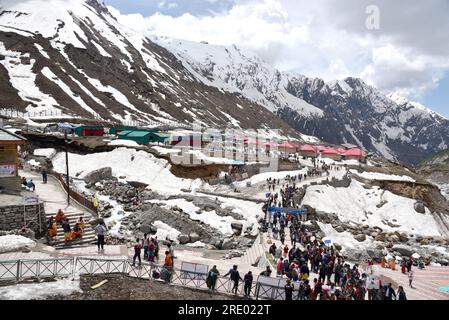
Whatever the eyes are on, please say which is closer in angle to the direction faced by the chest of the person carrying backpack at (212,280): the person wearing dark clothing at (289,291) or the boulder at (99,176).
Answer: the boulder

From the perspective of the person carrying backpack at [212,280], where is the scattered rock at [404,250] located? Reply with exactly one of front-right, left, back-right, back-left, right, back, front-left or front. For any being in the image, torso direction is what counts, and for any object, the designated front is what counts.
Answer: front-right

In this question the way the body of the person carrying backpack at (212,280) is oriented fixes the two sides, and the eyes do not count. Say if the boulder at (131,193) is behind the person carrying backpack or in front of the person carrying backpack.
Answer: in front

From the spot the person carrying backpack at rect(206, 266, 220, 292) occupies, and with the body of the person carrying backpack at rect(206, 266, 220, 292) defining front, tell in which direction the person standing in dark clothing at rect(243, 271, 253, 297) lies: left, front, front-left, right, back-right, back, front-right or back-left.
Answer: right

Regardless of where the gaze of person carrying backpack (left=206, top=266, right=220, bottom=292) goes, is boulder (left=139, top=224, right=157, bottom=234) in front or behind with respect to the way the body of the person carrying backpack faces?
in front

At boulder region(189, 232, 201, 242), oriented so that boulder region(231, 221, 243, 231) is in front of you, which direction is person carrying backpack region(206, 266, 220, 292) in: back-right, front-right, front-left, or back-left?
back-right

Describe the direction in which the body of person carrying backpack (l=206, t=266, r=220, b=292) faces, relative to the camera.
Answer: away from the camera

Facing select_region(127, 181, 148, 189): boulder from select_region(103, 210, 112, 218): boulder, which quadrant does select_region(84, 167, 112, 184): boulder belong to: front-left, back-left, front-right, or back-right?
front-left

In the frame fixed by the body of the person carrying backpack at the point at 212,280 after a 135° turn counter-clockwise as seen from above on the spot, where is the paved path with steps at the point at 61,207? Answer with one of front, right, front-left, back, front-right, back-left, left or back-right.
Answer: right

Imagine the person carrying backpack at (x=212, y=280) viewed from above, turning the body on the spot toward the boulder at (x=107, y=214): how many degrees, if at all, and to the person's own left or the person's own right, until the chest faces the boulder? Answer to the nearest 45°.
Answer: approximately 45° to the person's own left

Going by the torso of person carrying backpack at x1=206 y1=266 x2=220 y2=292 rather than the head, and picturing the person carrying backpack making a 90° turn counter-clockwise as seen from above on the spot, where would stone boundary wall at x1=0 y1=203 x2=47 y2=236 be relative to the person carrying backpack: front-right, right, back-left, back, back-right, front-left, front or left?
front-right

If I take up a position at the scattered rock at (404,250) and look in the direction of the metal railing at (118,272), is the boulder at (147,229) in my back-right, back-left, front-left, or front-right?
front-right

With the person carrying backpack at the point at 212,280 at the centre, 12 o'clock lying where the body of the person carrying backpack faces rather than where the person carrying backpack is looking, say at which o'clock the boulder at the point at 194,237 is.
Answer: The boulder is roughly at 12 o'clock from the person carrying backpack.

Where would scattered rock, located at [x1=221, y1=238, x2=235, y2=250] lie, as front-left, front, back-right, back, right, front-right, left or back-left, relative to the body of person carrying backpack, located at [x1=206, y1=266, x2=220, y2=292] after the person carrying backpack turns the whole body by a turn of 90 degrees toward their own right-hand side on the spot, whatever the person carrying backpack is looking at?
left
